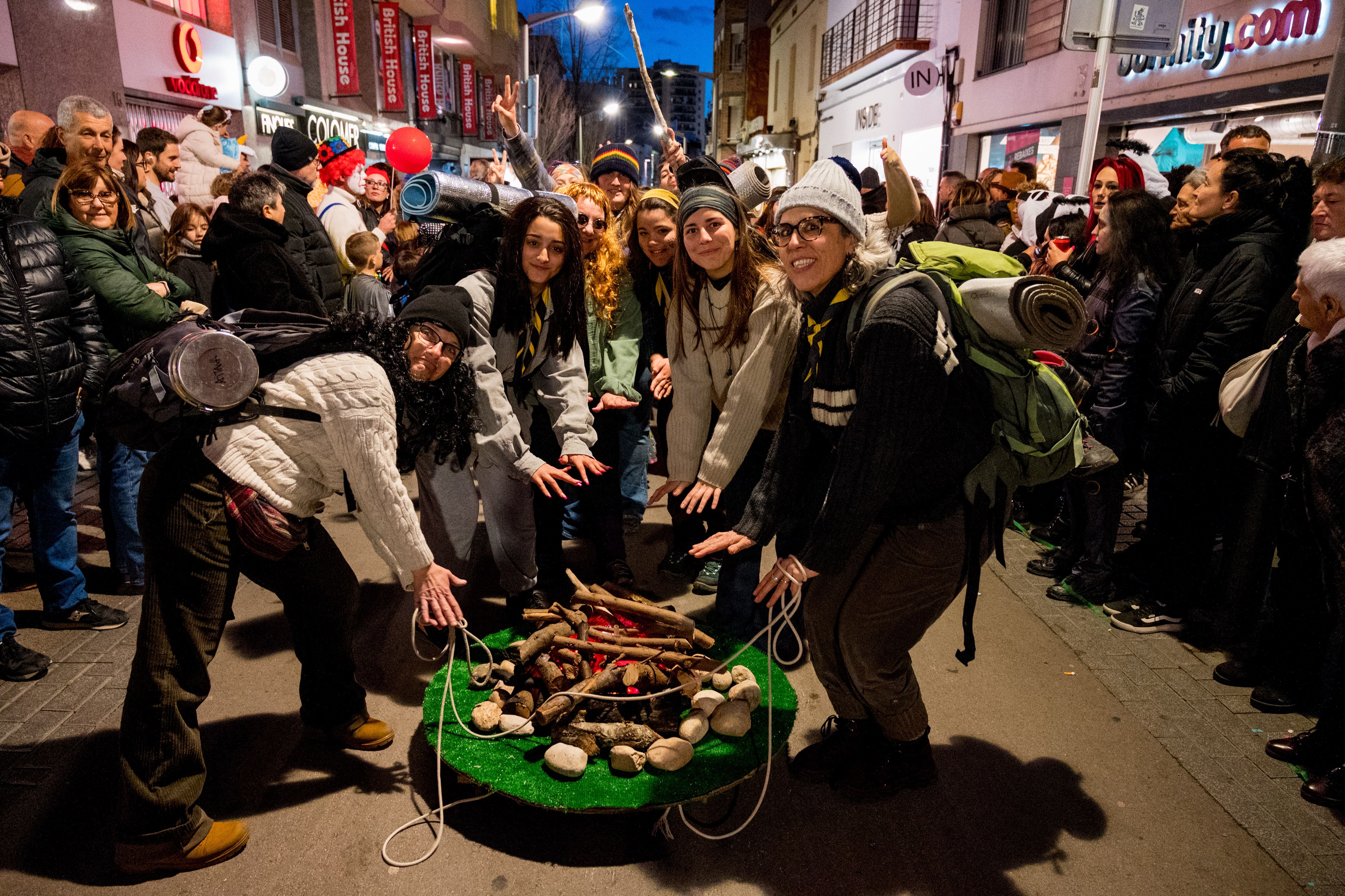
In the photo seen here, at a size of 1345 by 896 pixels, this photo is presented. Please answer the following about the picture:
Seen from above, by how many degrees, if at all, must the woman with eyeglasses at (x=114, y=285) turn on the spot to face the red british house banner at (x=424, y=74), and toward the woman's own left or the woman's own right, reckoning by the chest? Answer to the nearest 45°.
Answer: approximately 90° to the woman's own left

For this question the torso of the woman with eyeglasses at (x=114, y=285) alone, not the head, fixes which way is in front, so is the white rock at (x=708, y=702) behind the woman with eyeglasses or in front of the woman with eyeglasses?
in front

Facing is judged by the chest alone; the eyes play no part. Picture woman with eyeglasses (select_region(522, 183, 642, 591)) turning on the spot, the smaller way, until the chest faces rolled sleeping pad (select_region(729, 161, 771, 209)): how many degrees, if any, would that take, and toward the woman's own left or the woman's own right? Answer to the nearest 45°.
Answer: approximately 135° to the woman's own left

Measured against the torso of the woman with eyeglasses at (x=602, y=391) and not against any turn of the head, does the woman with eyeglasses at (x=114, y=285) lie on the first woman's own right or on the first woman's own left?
on the first woman's own right

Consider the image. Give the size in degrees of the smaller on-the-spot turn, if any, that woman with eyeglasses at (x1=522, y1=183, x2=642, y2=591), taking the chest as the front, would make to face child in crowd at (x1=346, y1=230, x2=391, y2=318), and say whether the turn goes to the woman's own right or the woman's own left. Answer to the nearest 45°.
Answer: approximately 135° to the woman's own right

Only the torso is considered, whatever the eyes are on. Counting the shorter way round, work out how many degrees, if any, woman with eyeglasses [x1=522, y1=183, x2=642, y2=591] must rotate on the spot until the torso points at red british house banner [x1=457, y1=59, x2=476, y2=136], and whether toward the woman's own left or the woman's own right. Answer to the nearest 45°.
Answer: approximately 180°

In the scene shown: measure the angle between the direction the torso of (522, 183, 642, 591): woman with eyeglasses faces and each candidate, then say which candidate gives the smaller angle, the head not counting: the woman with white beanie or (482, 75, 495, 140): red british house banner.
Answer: the woman with white beanie

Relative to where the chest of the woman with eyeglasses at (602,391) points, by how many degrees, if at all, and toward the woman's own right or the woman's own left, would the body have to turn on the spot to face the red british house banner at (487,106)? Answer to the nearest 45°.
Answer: approximately 180°

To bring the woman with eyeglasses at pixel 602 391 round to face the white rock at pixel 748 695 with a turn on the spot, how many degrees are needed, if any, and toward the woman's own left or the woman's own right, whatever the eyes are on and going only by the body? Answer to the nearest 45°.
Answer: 0° — they already face it
